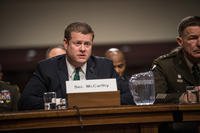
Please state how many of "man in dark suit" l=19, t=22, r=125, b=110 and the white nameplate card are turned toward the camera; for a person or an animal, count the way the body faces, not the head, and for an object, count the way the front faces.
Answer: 2

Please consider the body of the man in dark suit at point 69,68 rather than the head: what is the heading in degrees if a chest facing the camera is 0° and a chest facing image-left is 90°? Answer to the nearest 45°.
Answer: approximately 0°

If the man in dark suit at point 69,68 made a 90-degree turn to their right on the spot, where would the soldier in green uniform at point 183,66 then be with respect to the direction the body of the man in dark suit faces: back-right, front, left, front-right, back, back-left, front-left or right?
back

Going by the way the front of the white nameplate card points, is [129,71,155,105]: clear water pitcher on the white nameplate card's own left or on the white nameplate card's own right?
on the white nameplate card's own left

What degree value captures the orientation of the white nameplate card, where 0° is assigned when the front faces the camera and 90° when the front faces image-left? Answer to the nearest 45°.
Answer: approximately 0°

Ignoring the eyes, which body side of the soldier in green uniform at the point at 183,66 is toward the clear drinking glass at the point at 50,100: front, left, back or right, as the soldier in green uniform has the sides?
right
